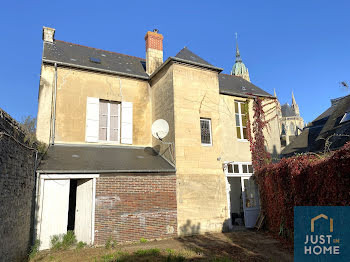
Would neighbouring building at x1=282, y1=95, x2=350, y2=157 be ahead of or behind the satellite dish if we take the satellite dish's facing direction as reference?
behind

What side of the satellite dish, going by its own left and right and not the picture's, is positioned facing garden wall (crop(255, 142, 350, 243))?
left

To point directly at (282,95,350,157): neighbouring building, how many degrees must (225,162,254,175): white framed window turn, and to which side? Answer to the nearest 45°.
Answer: approximately 135° to its left

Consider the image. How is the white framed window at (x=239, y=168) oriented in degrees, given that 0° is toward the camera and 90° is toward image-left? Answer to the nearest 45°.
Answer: approximately 0°

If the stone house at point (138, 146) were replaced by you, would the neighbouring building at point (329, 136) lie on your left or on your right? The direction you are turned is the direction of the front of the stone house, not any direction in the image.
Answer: on your left

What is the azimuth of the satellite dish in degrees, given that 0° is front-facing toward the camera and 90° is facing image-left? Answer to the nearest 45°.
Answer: approximately 45°

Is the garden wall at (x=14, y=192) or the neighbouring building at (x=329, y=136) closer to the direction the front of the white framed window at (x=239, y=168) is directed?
the garden wall

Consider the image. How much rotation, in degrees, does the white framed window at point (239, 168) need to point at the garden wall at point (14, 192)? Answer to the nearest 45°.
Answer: approximately 45° to its right

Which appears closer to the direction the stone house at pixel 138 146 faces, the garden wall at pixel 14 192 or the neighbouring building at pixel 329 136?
the garden wall
